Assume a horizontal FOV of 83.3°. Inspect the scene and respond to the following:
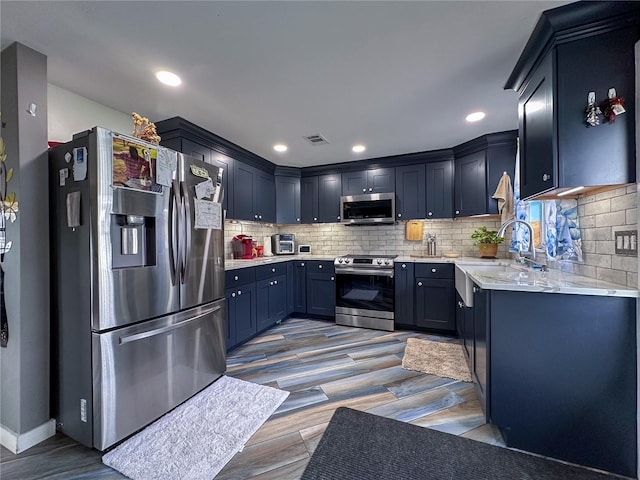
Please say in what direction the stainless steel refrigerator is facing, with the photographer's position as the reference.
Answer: facing the viewer and to the right of the viewer

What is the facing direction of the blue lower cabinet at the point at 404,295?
toward the camera

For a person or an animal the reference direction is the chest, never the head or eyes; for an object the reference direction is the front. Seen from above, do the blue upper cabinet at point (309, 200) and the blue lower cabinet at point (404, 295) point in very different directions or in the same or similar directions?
same or similar directions

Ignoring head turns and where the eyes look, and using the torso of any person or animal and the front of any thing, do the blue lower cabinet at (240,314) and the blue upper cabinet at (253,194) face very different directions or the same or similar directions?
same or similar directions

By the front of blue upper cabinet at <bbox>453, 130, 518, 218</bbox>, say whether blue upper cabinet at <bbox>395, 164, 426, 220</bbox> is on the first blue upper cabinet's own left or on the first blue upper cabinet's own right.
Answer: on the first blue upper cabinet's own right

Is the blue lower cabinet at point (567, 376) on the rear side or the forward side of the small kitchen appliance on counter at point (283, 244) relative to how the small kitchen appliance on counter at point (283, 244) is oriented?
on the forward side

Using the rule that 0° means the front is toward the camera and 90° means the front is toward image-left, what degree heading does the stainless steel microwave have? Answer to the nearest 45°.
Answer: approximately 0°

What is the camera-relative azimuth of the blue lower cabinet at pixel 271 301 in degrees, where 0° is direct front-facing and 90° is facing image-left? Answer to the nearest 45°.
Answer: approximately 315°

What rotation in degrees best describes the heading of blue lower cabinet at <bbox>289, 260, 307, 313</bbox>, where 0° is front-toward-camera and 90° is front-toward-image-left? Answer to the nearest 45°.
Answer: approximately 0°

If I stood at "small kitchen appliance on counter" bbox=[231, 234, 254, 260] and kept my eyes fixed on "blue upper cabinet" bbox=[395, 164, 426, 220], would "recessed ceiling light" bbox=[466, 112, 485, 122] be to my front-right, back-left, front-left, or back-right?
front-right

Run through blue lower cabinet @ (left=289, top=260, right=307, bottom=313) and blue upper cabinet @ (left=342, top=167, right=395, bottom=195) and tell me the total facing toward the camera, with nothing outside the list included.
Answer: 2

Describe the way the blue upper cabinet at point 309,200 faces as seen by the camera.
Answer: facing the viewer
